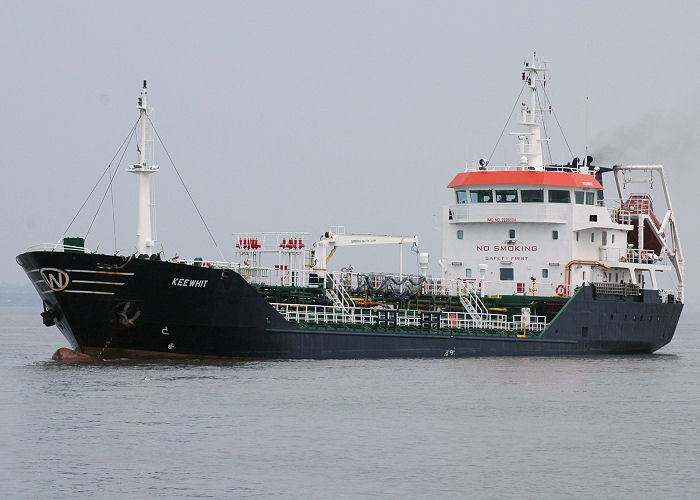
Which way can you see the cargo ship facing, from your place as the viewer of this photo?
facing the viewer and to the left of the viewer
